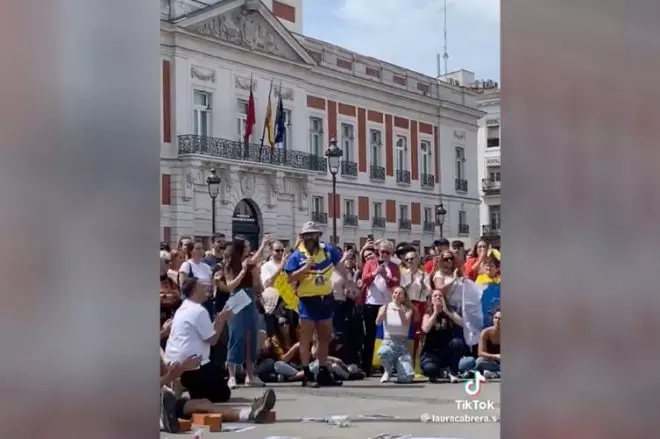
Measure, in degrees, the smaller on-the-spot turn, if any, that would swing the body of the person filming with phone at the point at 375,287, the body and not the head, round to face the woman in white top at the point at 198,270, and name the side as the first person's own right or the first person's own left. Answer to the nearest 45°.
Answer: approximately 90° to the first person's own right

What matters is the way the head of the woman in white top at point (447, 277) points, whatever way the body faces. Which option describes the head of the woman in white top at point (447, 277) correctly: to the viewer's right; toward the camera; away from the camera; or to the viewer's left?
toward the camera

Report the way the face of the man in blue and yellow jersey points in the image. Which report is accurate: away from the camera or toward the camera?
toward the camera

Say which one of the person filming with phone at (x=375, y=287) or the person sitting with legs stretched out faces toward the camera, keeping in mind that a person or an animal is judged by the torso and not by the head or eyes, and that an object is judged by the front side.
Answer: the person filming with phone

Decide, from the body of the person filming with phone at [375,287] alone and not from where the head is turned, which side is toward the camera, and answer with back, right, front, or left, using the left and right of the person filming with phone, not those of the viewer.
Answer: front

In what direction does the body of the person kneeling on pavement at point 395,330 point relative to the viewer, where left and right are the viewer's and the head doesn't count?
facing the viewer

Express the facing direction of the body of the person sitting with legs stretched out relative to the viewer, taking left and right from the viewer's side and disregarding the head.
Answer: facing to the right of the viewer

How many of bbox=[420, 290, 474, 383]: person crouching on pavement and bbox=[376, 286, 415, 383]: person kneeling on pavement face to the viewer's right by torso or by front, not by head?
0

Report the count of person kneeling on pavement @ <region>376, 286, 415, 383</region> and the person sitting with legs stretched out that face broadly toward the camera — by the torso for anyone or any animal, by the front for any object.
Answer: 1

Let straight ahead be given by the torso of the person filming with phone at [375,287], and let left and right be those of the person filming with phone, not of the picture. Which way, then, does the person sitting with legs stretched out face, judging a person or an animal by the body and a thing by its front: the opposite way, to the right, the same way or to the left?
to the left

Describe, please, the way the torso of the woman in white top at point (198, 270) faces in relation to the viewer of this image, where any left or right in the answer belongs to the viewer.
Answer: facing the viewer and to the right of the viewer

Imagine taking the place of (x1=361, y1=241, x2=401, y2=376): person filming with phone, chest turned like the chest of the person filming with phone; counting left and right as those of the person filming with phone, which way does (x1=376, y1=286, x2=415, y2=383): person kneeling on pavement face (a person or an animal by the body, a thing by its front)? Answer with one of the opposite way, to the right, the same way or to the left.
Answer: the same way

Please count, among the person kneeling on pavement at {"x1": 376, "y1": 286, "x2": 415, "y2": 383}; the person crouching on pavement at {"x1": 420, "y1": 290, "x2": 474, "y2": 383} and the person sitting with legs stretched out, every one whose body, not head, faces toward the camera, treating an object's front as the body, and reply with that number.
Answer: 2

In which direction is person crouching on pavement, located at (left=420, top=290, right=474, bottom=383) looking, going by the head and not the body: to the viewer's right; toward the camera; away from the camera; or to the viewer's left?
toward the camera

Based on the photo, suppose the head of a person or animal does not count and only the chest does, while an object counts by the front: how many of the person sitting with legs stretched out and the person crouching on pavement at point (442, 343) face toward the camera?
1

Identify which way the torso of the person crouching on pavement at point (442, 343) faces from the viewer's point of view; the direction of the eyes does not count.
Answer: toward the camera
